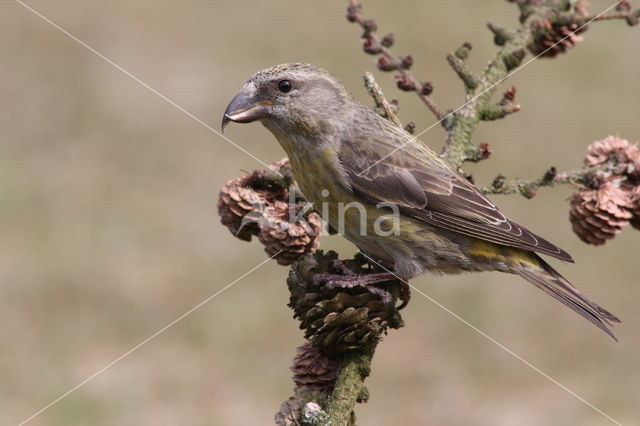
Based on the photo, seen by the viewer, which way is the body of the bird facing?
to the viewer's left

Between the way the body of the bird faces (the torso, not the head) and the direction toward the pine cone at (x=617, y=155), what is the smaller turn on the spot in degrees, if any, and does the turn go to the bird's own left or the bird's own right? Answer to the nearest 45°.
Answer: approximately 135° to the bird's own left
